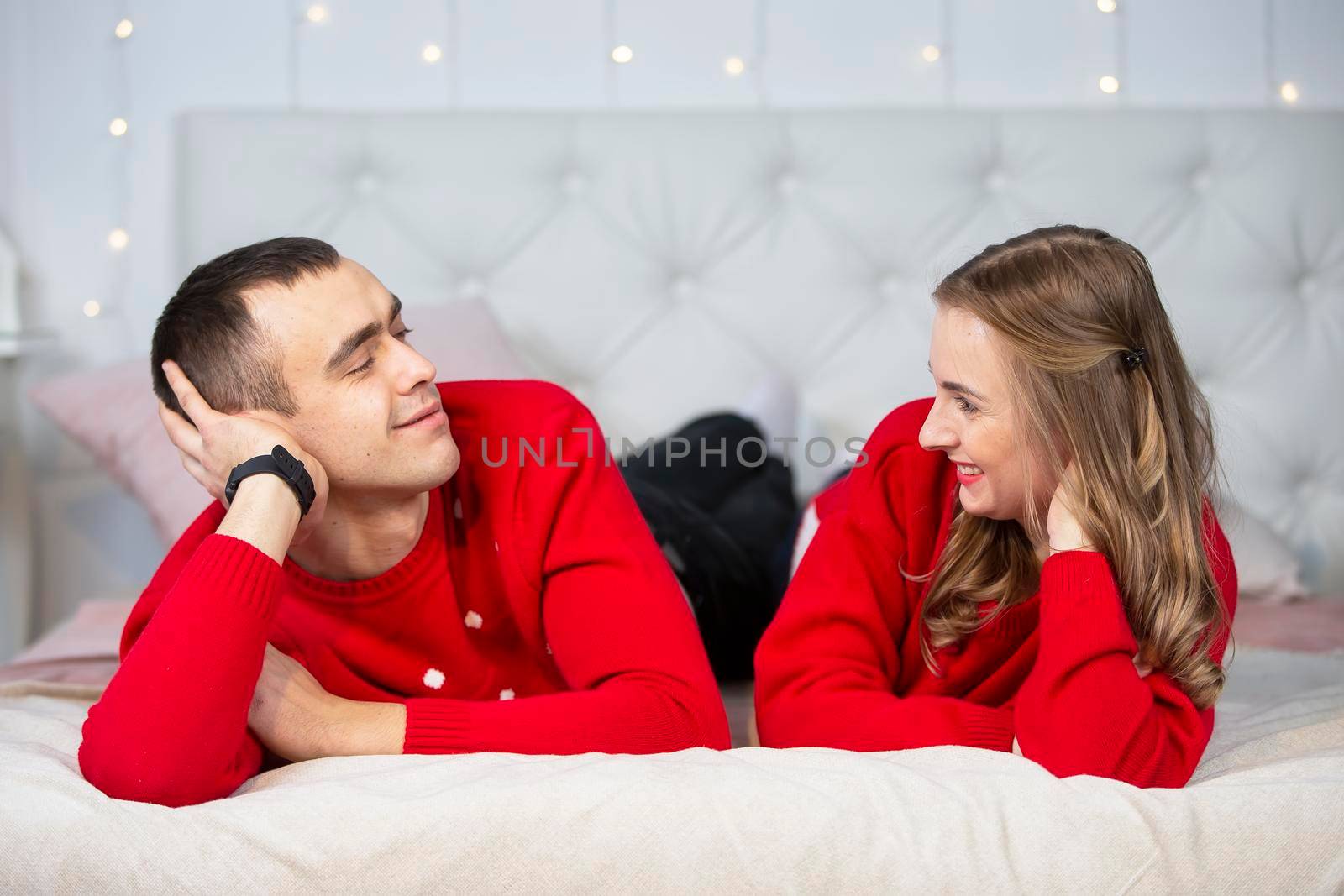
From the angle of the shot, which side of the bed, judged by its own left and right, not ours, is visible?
front
